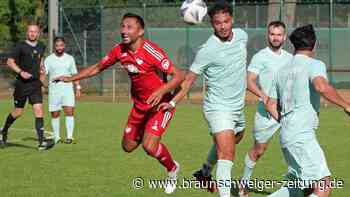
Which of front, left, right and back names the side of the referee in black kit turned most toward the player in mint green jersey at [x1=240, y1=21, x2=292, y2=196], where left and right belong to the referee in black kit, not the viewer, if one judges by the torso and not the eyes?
front

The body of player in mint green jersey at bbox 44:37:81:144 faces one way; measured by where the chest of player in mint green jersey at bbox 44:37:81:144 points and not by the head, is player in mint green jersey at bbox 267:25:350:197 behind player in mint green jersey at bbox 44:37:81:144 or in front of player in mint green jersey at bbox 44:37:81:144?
in front

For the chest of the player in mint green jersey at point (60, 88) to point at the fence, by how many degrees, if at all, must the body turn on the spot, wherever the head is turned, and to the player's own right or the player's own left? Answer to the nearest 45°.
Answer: approximately 180°

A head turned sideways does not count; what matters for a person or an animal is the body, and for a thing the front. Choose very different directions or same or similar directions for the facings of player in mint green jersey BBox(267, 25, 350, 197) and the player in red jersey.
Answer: very different directions

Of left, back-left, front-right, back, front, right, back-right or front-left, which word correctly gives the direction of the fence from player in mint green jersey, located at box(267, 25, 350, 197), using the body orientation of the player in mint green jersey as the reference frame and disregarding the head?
front-left

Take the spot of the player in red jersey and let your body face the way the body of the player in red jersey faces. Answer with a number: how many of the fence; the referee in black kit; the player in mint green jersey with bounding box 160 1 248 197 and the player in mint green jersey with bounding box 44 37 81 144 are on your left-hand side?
1

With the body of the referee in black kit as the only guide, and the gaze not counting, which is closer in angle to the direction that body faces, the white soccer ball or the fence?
the white soccer ball

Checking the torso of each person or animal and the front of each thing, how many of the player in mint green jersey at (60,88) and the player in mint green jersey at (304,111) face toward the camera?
1

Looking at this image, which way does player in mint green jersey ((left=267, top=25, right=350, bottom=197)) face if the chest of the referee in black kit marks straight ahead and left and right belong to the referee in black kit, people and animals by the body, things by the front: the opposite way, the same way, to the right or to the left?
to the left

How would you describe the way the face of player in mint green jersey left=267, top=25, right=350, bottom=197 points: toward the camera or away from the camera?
away from the camera

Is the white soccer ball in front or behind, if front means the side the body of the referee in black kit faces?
in front

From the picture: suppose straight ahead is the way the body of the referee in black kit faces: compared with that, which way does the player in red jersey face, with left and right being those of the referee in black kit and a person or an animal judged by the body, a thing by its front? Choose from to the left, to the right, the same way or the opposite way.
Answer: to the right
